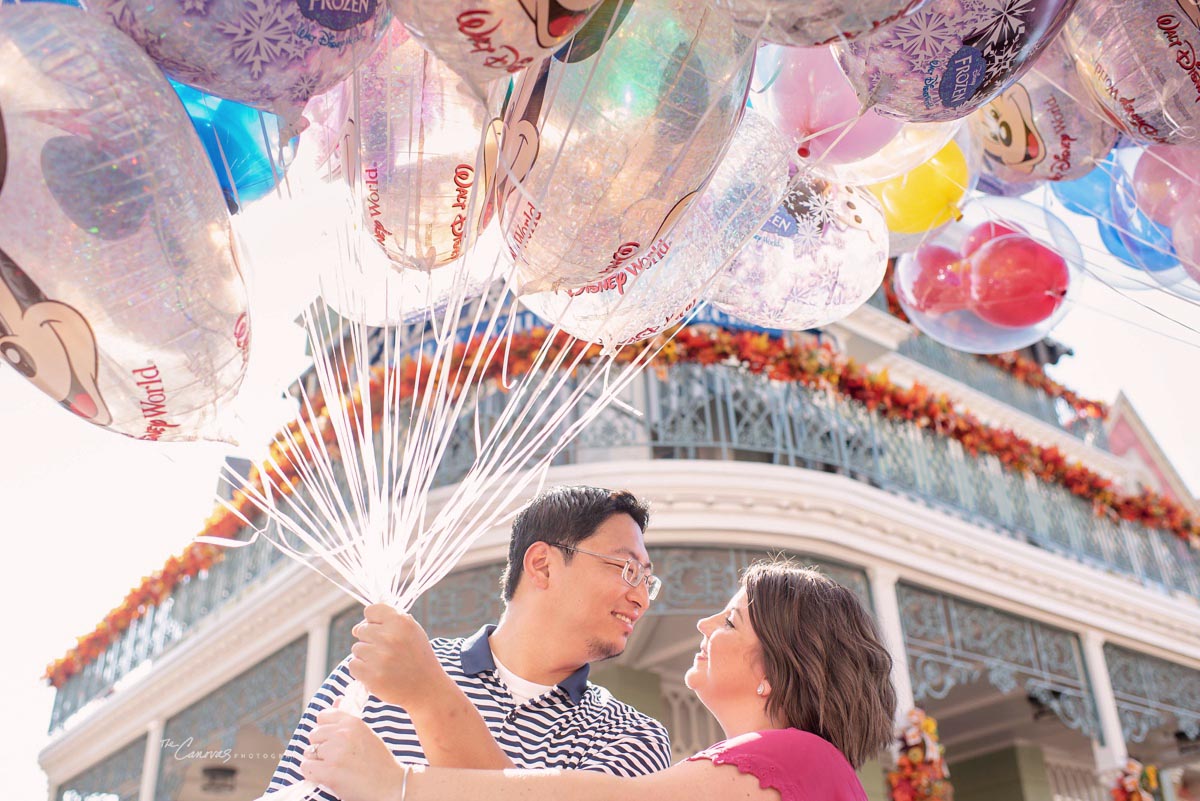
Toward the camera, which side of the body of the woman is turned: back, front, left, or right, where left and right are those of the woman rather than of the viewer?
left

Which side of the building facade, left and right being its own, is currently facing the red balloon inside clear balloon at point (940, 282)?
front

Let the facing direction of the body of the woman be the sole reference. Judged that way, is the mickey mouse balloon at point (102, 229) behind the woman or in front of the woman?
in front

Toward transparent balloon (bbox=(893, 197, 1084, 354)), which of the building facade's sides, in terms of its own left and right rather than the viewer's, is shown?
front

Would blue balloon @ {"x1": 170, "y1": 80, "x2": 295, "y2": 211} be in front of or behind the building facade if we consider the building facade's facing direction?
in front

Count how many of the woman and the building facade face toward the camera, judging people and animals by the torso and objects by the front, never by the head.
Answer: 1

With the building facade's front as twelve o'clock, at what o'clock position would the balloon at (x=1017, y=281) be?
The balloon is roughly at 12 o'clock from the building facade.

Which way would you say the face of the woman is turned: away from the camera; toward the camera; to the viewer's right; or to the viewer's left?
to the viewer's left

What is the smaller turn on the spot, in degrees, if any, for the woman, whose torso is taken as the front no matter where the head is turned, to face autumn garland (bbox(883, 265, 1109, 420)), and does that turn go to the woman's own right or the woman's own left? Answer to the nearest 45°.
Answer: approximately 135° to the woman's own right

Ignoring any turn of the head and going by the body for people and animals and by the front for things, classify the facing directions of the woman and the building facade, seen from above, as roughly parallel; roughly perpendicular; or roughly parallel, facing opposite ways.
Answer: roughly perpendicular

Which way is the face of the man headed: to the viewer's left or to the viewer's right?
to the viewer's right
